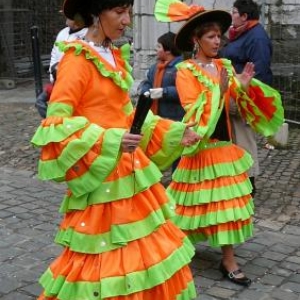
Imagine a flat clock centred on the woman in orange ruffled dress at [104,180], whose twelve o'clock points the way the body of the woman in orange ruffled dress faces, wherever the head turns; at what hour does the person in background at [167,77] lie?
The person in background is roughly at 8 o'clock from the woman in orange ruffled dress.

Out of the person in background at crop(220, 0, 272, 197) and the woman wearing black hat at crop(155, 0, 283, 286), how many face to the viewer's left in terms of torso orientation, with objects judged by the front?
1

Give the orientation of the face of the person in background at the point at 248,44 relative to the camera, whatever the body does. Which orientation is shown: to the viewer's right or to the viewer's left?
to the viewer's left

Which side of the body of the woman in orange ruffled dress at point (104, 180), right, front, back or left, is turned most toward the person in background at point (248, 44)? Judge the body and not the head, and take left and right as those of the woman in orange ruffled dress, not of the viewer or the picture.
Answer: left

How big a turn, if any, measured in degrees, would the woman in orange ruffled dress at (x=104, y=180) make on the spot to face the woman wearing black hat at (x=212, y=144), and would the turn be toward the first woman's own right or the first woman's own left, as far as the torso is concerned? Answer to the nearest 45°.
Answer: approximately 90° to the first woman's own left

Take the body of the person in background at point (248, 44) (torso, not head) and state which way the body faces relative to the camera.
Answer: to the viewer's left

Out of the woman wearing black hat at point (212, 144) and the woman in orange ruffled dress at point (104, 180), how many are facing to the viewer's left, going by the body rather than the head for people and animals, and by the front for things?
0

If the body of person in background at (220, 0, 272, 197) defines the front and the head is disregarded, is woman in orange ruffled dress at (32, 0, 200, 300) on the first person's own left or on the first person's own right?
on the first person's own left

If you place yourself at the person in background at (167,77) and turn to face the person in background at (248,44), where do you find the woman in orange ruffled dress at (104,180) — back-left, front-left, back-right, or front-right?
back-right

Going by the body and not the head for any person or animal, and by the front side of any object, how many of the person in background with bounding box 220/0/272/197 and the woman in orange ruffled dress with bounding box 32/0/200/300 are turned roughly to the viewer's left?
1

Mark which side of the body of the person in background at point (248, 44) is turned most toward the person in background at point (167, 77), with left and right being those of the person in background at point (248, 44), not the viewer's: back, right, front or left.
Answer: front

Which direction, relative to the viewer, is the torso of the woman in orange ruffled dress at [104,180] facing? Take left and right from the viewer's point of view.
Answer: facing the viewer and to the right of the viewer

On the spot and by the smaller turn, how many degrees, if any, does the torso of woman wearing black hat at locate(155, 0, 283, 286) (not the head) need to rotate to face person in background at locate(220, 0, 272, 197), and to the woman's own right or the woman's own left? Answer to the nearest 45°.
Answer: approximately 135° to the woman's own left
